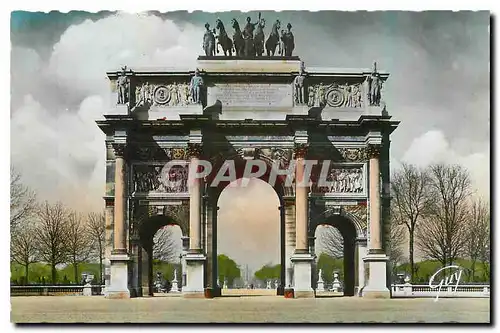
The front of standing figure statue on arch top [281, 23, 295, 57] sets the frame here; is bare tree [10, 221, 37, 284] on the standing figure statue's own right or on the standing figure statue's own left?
on the standing figure statue's own right

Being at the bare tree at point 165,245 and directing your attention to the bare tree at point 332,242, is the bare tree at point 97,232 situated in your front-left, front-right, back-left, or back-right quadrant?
back-right

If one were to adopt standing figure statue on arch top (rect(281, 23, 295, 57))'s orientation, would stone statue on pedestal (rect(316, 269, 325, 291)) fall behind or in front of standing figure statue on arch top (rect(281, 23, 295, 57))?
behind

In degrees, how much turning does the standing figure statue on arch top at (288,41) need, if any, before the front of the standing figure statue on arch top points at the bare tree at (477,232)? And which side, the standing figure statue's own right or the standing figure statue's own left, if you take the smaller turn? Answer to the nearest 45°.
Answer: approximately 90° to the standing figure statue's own left

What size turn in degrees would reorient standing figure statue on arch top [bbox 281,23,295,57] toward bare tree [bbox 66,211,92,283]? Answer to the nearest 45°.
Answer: approximately 90° to its right

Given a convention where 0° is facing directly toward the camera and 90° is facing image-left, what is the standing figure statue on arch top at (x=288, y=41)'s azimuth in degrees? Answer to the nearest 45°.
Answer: approximately 0°
